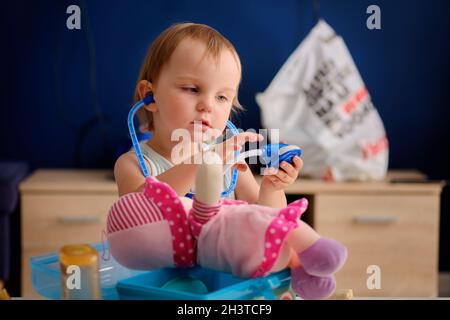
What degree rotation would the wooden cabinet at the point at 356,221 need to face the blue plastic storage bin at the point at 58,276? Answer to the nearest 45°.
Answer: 0° — it already faces it

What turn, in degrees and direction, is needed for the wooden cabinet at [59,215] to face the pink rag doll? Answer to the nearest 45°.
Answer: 0° — it already faces it

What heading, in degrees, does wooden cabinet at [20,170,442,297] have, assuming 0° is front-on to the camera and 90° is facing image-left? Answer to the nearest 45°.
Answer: approximately 0°

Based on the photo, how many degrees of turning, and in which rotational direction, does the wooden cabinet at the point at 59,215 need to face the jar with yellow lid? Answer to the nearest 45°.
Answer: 0° — it already faces it

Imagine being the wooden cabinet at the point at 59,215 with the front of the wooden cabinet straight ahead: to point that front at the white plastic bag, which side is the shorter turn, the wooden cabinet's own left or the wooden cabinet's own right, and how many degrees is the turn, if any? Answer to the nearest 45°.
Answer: approximately 90° to the wooden cabinet's own left

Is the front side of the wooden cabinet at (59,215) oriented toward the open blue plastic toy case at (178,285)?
yes
